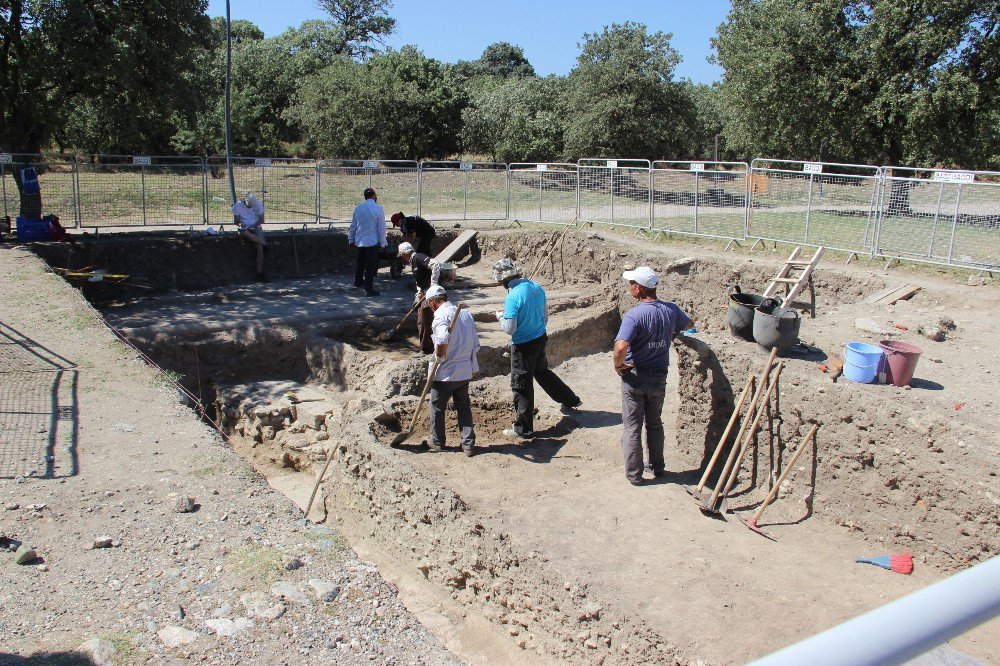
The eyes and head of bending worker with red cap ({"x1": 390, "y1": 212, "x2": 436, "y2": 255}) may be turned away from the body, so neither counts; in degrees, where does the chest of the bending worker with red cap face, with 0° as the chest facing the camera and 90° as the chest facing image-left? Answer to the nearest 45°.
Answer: approximately 90°

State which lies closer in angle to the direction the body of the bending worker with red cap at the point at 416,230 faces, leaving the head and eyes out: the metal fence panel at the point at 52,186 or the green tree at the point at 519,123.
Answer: the metal fence panel

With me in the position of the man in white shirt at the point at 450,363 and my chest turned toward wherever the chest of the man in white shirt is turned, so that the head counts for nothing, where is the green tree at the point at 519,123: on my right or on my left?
on my right

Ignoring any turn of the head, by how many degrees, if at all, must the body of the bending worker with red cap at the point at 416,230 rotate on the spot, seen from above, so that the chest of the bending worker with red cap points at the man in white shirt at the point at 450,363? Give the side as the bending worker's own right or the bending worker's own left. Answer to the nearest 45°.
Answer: approximately 90° to the bending worker's own left

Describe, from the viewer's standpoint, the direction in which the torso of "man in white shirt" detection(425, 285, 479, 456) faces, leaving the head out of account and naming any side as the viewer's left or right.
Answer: facing away from the viewer and to the left of the viewer

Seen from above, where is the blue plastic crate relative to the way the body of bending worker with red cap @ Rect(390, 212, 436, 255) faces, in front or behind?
in front

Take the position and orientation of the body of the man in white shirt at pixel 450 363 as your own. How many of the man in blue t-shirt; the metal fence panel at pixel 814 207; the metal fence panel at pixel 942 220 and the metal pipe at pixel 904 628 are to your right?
3

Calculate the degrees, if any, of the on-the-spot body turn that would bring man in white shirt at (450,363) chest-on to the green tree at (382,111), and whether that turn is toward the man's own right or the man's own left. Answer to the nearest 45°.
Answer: approximately 45° to the man's own right

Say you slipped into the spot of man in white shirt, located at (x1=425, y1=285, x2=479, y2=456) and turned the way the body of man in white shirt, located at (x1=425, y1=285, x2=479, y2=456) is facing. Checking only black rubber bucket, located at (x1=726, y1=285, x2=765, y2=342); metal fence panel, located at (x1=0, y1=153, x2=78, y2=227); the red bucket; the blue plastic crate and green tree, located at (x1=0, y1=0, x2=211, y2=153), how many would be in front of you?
3

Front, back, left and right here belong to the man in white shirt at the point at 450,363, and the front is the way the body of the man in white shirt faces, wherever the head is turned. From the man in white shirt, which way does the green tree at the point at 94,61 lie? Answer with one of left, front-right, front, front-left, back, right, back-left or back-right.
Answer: front

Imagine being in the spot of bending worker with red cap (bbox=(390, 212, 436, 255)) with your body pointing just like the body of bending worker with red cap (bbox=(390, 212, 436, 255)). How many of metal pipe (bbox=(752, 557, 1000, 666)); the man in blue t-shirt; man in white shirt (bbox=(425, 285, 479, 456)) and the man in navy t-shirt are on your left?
4

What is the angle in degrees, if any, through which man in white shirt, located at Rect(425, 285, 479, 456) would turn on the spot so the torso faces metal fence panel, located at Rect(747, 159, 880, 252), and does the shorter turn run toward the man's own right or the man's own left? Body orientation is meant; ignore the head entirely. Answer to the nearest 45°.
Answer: approximately 90° to the man's own right

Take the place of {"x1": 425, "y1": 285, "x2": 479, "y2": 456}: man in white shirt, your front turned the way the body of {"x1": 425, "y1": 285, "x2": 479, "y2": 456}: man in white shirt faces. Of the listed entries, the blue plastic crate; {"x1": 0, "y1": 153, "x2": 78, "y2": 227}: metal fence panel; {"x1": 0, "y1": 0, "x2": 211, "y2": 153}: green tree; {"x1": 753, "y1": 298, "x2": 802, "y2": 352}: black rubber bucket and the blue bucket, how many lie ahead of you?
3

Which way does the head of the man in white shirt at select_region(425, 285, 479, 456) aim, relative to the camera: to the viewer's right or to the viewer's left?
to the viewer's left

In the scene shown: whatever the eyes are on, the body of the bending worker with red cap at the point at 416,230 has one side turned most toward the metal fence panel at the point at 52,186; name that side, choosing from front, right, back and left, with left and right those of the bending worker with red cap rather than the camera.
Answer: front

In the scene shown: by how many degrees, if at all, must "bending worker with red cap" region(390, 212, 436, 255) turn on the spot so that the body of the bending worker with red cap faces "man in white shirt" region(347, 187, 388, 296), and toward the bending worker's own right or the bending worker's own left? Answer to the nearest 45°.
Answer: approximately 45° to the bending worker's own left

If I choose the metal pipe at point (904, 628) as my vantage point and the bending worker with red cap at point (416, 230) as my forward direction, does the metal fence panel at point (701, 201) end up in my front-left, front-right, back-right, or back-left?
front-right

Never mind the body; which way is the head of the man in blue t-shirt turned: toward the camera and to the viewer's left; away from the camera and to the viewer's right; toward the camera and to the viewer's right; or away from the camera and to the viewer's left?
away from the camera and to the viewer's left

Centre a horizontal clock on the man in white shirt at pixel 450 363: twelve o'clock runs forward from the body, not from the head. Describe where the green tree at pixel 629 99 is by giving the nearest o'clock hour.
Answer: The green tree is roughly at 2 o'clock from the man in white shirt.

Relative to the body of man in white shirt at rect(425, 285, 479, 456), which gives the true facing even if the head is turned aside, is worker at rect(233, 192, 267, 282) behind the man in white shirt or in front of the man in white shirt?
in front
